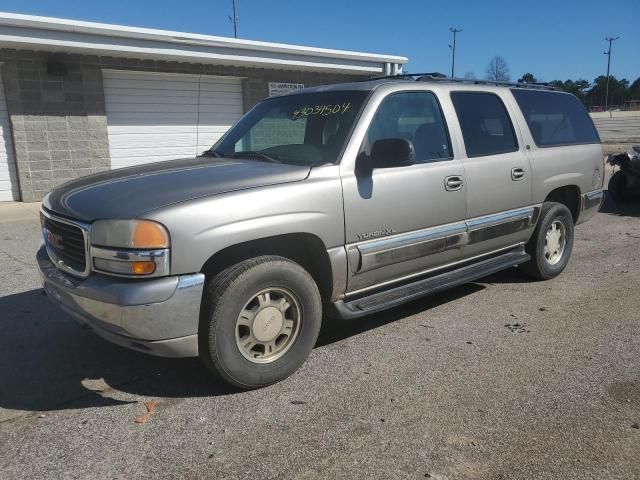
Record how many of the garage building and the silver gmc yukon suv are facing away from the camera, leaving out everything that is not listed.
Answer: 0

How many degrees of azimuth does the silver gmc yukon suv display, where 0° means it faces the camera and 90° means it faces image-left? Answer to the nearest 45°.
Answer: approximately 45°

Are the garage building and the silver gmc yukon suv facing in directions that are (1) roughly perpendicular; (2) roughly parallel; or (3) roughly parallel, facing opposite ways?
roughly perpendicular

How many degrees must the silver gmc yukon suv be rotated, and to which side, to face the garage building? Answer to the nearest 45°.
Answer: approximately 90° to its right

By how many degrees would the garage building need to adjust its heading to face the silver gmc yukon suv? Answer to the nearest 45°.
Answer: approximately 45° to its right

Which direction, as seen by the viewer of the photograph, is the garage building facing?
facing the viewer and to the right of the viewer
